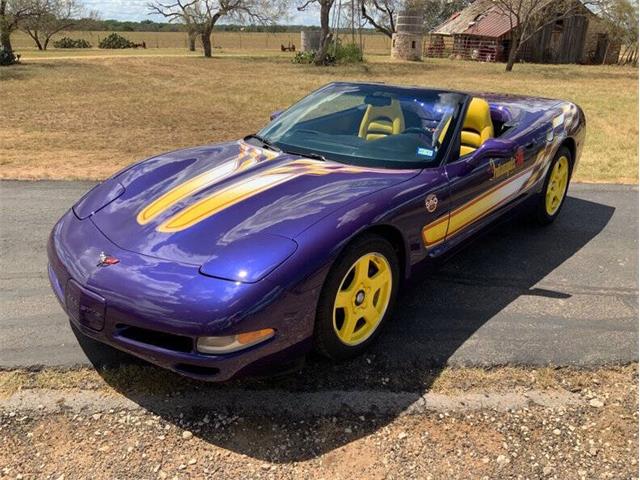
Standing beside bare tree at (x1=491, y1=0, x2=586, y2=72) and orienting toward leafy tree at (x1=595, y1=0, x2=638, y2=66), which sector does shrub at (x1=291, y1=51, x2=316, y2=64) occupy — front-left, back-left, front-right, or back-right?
back-left

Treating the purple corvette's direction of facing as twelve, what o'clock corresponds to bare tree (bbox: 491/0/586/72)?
The bare tree is roughly at 5 o'clock from the purple corvette.

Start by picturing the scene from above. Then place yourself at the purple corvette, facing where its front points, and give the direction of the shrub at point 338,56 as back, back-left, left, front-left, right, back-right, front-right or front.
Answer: back-right

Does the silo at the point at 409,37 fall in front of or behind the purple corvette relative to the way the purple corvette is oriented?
behind

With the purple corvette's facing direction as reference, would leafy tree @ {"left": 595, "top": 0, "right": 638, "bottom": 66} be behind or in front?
behind

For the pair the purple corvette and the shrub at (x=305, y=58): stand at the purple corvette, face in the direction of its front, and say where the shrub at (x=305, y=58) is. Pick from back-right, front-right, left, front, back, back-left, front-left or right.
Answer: back-right

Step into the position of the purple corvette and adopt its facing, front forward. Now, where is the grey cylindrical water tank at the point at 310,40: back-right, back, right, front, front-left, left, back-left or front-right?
back-right

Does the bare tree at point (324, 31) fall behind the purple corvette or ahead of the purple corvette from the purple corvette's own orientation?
behind

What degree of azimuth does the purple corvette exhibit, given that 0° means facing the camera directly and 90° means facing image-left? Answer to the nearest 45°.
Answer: approximately 45°
